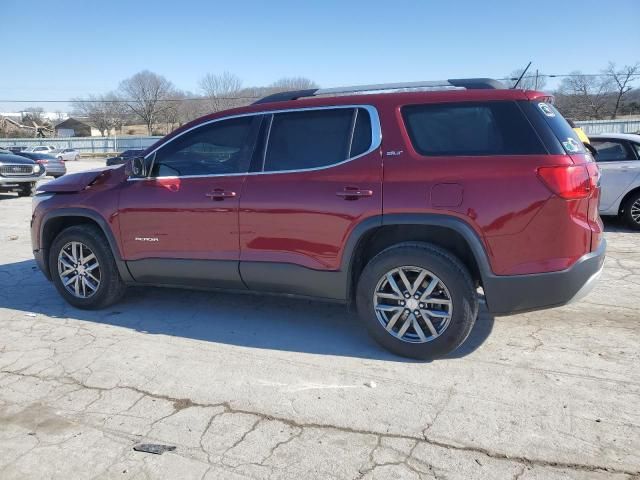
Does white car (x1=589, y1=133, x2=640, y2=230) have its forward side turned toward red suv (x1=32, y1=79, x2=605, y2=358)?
no

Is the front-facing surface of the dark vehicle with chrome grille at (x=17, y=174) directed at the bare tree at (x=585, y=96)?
no

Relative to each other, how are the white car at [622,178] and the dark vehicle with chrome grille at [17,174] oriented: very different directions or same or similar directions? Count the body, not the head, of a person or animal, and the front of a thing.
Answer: very different directions

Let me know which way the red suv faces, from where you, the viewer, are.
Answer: facing away from the viewer and to the left of the viewer

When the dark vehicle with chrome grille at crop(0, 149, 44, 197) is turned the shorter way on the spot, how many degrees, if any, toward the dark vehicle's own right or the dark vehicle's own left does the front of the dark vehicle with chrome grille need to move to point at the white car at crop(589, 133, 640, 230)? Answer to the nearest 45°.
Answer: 0° — it already faces it

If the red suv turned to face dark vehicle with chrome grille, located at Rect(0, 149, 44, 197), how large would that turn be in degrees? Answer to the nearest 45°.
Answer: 0° — it already faces it

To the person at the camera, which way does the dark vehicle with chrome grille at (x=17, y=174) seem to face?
facing the viewer and to the right of the viewer

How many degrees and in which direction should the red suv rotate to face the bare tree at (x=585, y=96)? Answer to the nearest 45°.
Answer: approximately 90° to its right
